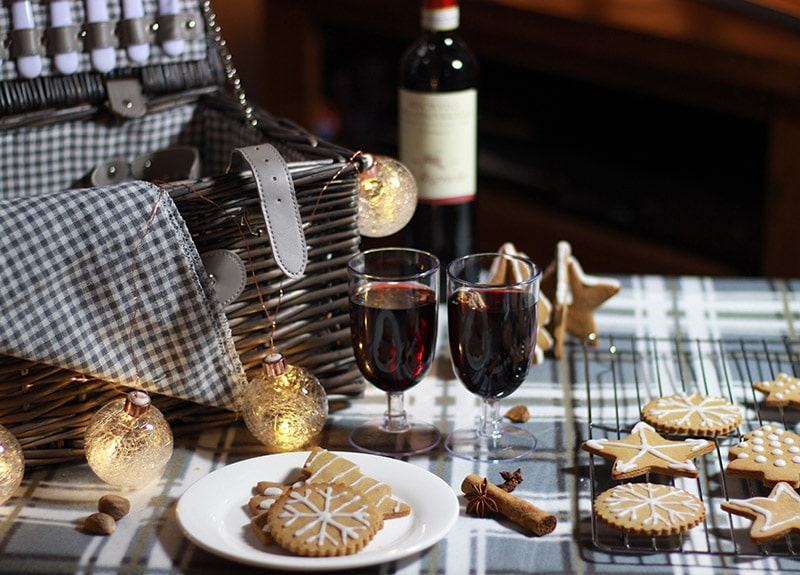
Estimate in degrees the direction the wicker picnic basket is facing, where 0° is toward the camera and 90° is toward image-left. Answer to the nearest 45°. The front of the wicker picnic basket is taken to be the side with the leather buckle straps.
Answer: approximately 315°
